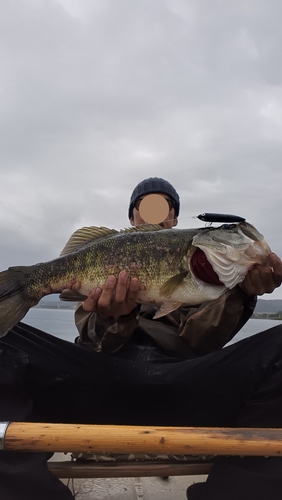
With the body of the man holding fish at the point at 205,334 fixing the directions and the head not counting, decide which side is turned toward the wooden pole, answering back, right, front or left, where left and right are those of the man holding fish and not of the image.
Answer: front

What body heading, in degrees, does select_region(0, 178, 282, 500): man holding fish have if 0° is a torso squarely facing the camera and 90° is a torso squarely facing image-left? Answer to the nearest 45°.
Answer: approximately 0°
